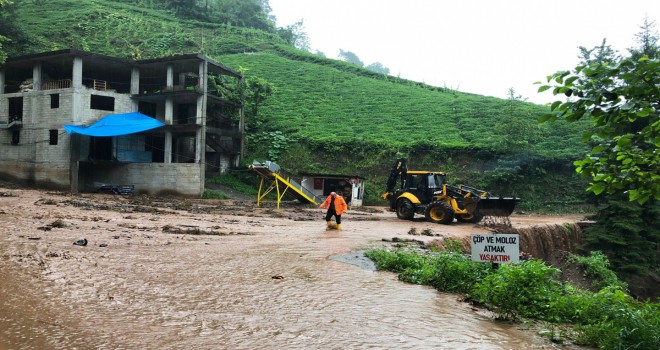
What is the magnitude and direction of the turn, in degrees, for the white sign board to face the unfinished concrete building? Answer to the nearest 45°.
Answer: approximately 135° to its right

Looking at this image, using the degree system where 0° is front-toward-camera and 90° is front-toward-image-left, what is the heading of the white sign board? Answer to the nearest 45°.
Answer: approximately 0°

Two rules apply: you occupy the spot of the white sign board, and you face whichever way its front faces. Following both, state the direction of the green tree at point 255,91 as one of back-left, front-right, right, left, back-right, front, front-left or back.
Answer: back-right

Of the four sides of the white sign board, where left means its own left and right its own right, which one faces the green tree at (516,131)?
back
